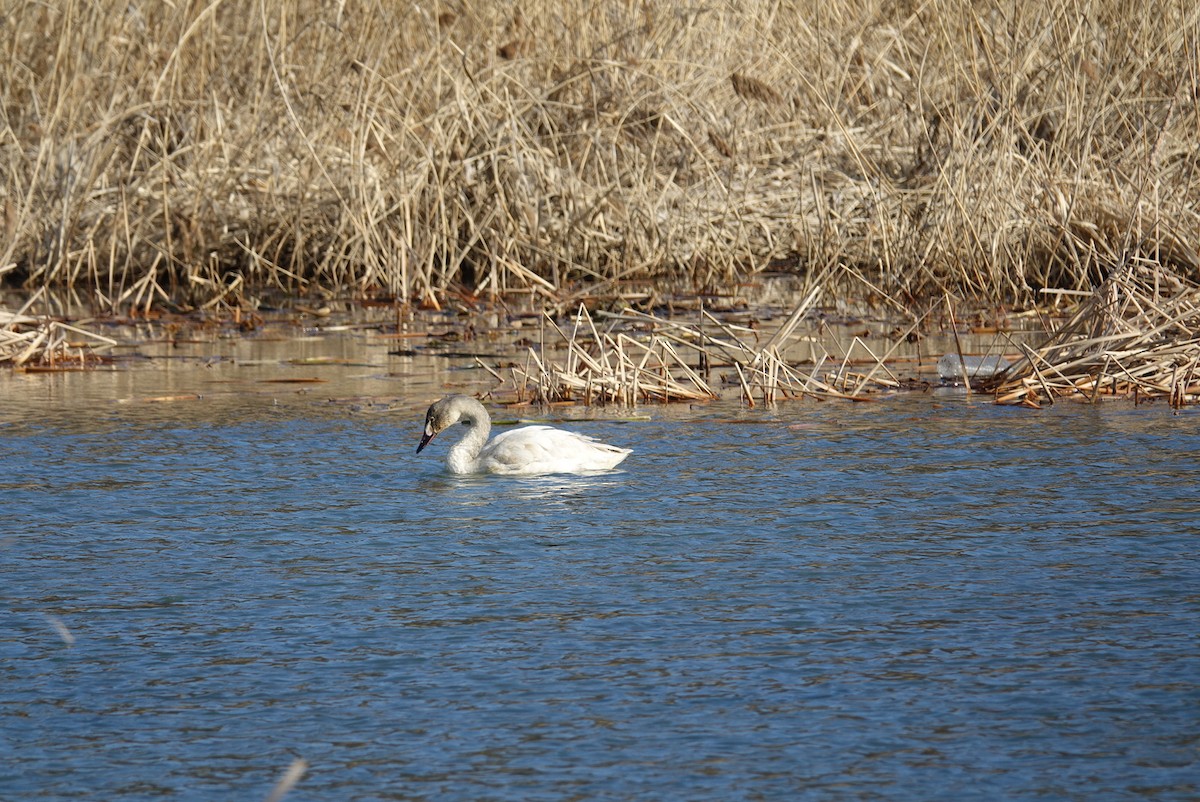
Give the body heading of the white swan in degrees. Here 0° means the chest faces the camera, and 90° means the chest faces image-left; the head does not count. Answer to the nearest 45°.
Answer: approximately 90°

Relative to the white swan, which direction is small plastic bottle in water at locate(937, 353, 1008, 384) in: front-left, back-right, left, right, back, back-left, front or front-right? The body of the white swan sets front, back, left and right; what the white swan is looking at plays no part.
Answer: back-right

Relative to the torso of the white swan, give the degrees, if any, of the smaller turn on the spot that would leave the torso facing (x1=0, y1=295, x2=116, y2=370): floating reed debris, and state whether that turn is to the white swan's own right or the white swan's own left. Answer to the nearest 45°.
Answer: approximately 45° to the white swan's own right

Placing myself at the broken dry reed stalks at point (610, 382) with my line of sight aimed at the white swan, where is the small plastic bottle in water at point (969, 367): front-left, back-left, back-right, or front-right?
back-left

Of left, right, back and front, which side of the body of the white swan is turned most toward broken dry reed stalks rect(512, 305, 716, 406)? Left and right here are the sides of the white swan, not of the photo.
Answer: right

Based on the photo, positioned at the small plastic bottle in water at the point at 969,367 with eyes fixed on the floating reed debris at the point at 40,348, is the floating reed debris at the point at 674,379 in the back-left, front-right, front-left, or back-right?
front-left

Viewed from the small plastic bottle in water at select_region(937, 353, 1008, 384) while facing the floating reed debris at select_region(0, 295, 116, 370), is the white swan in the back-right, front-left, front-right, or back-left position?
front-left

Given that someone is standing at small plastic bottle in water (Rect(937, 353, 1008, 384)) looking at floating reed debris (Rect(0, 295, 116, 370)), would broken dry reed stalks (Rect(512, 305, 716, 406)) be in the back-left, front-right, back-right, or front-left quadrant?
front-left

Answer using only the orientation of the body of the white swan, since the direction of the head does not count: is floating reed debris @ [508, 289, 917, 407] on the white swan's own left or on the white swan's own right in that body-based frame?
on the white swan's own right

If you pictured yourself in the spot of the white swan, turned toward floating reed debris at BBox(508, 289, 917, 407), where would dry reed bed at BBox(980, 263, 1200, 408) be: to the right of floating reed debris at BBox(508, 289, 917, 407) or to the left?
right

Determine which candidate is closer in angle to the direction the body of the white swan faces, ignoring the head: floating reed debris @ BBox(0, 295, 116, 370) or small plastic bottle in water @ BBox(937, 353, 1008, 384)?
the floating reed debris
